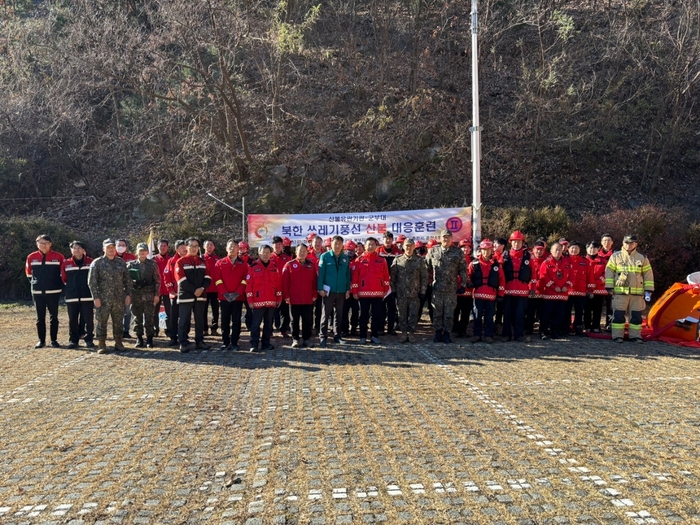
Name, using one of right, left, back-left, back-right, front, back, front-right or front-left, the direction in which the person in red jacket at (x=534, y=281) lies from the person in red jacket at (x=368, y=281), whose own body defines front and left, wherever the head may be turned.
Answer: left

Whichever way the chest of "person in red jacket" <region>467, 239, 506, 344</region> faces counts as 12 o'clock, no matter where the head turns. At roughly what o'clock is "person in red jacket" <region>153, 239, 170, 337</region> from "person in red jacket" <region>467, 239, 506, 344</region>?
"person in red jacket" <region>153, 239, 170, 337</region> is roughly at 3 o'clock from "person in red jacket" <region>467, 239, 506, 344</region>.

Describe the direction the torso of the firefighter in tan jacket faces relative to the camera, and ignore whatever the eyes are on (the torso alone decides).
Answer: toward the camera

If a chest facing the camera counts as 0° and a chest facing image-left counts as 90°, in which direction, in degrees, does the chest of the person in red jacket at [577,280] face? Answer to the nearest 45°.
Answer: approximately 0°

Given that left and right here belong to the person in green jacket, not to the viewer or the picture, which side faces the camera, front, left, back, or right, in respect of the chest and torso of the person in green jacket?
front

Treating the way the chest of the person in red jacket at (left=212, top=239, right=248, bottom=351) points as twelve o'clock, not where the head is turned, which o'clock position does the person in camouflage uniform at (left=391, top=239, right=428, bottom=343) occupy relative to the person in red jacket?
The person in camouflage uniform is roughly at 9 o'clock from the person in red jacket.

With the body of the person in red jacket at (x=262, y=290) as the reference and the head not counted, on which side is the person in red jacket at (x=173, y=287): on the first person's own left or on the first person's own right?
on the first person's own right

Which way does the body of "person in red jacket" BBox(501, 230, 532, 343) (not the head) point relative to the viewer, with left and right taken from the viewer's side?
facing the viewer

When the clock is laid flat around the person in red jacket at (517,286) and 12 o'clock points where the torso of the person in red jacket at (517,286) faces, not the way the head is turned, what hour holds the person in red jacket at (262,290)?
the person in red jacket at (262,290) is roughly at 2 o'clock from the person in red jacket at (517,286).

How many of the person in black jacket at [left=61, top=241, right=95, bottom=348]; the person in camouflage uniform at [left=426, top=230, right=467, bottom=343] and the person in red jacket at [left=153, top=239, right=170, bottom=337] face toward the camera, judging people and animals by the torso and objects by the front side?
3

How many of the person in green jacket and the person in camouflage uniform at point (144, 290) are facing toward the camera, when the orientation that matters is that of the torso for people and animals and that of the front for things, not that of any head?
2

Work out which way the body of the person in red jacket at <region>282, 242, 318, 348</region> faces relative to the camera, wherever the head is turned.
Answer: toward the camera
